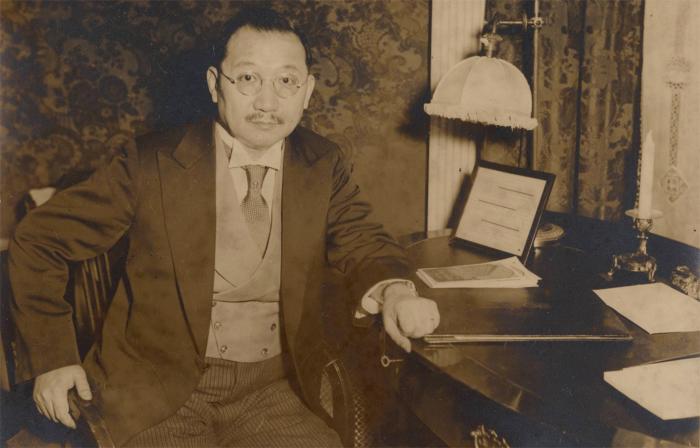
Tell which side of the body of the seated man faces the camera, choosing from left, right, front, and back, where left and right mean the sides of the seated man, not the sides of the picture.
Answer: front

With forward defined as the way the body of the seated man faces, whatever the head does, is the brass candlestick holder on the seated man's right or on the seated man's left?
on the seated man's left

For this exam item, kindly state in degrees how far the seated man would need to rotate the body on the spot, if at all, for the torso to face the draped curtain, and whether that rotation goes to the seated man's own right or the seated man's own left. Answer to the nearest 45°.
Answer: approximately 135° to the seated man's own left

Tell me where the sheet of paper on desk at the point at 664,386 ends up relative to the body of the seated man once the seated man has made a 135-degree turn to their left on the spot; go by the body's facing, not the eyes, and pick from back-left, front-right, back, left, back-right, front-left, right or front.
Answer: right

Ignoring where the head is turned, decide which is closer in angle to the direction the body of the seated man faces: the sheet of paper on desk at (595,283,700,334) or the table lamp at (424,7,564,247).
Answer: the sheet of paper on desk

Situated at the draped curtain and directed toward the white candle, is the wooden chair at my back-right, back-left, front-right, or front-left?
front-right

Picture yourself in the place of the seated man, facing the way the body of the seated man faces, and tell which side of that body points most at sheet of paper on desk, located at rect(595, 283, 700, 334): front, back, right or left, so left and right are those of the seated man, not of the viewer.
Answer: left

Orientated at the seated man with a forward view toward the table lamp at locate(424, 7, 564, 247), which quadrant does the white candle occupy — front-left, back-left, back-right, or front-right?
front-right
